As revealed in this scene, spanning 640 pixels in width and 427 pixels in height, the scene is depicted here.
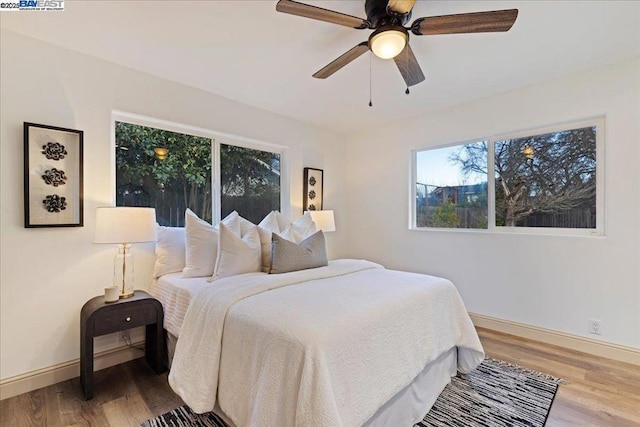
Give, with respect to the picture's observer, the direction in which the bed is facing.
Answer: facing the viewer and to the right of the viewer

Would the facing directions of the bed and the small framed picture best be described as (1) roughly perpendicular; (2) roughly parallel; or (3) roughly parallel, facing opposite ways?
roughly parallel

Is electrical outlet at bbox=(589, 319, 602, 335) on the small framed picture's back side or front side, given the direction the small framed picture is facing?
on the front side

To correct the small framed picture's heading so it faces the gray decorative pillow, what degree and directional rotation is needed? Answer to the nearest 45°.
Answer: approximately 45° to its right

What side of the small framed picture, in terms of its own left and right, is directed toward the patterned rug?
front

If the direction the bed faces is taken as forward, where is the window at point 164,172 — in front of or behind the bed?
behind

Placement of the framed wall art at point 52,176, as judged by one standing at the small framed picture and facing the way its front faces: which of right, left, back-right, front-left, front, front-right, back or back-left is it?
right

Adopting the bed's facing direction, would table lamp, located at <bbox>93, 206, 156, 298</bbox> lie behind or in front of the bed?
behind

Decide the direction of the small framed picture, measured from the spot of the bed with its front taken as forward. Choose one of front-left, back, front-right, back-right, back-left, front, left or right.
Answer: back-left

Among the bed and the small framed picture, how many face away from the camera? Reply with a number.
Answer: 0

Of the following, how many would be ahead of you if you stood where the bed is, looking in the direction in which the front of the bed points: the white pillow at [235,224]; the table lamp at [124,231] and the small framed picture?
0

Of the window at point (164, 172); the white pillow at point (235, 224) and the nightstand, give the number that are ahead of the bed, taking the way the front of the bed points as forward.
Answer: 0
